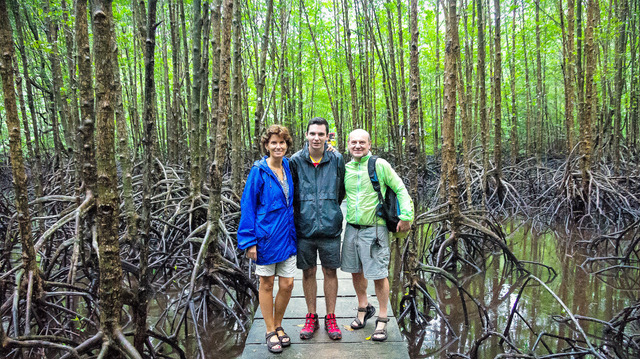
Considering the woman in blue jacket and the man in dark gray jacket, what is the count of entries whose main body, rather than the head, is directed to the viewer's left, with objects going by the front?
0

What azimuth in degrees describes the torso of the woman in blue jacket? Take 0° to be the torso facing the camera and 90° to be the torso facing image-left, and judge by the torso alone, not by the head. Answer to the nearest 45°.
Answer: approximately 315°

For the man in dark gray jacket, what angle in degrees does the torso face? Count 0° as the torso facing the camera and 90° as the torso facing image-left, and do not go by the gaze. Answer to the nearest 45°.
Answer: approximately 0°

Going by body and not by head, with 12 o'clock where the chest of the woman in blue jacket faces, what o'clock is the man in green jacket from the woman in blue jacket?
The man in green jacket is roughly at 10 o'clock from the woman in blue jacket.
